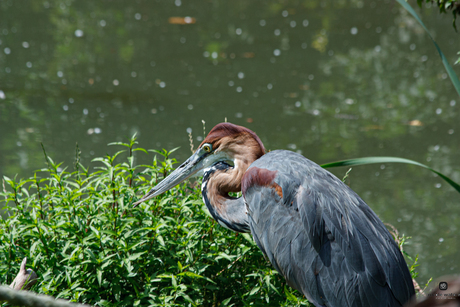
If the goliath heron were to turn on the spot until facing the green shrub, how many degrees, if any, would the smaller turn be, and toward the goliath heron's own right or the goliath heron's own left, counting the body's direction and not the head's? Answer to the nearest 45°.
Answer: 0° — it already faces it

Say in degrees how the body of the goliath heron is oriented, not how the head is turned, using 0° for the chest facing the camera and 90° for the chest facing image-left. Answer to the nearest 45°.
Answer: approximately 90°
